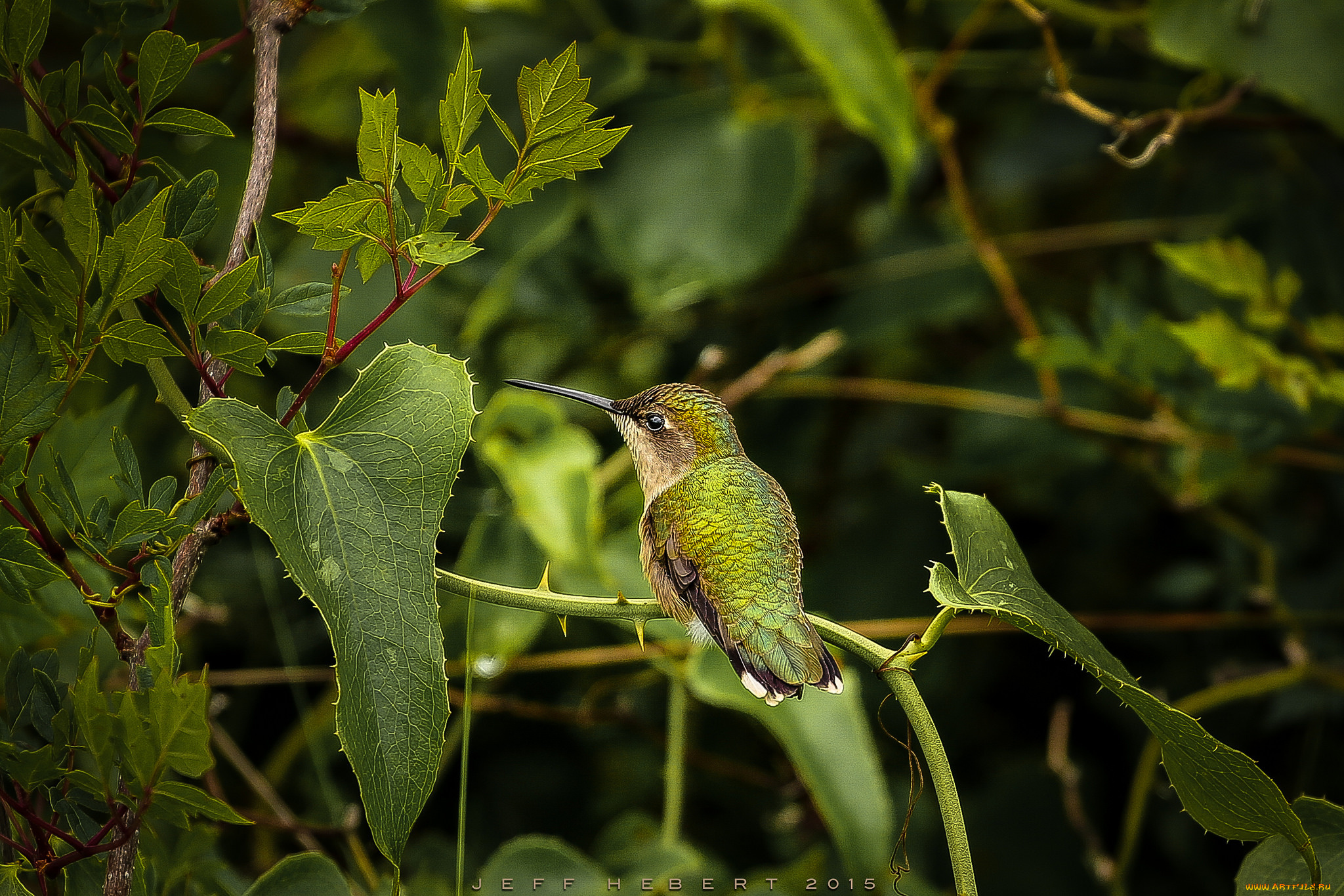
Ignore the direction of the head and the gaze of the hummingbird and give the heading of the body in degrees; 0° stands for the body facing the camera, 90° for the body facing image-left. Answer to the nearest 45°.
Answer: approximately 135°

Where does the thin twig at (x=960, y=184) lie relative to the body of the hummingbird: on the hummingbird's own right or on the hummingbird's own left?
on the hummingbird's own right

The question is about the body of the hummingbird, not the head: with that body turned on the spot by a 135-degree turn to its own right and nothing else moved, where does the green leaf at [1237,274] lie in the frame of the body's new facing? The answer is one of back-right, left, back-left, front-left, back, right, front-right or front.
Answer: front-left
